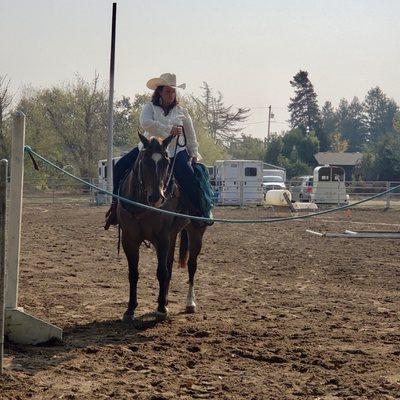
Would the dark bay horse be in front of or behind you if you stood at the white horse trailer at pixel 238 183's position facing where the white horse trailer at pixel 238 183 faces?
behind

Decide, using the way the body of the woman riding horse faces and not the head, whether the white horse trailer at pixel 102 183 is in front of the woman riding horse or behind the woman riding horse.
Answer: behind

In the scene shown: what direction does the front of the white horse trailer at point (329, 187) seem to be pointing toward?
away from the camera

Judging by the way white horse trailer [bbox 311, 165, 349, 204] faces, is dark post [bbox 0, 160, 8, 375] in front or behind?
behind

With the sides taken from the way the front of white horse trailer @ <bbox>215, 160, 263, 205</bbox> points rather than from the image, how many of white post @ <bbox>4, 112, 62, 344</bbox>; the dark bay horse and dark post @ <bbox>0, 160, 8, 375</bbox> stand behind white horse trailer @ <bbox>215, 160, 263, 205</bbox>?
3

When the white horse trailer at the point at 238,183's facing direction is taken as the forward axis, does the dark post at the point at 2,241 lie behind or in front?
behind

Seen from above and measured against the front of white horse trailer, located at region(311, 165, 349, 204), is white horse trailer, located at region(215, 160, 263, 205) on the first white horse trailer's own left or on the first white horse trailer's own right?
on the first white horse trailer's own left
